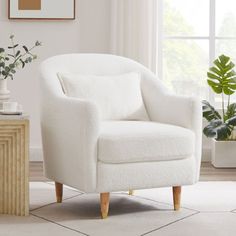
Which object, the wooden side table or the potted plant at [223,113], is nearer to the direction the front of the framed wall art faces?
the wooden side table

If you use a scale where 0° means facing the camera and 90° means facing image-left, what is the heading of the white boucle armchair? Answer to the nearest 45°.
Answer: approximately 315°

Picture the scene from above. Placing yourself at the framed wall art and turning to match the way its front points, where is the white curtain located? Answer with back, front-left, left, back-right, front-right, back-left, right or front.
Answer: left

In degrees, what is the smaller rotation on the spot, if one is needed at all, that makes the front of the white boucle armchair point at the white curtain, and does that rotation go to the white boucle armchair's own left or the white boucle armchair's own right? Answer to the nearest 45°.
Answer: approximately 135° to the white boucle armchair's own left

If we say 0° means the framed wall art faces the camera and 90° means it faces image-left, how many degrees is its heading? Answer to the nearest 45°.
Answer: approximately 0°

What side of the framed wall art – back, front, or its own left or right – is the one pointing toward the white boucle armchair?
front

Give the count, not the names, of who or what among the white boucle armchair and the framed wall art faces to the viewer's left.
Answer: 0

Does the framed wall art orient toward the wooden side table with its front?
yes

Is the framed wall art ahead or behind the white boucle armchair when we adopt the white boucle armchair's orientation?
behind

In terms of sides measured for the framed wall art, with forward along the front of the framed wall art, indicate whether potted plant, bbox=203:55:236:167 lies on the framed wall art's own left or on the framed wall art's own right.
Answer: on the framed wall art's own left

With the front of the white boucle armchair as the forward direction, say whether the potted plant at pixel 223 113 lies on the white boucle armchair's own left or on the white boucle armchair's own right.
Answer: on the white boucle armchair's own left

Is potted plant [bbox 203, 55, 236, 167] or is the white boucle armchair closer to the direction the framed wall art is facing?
the white boucle armchair
